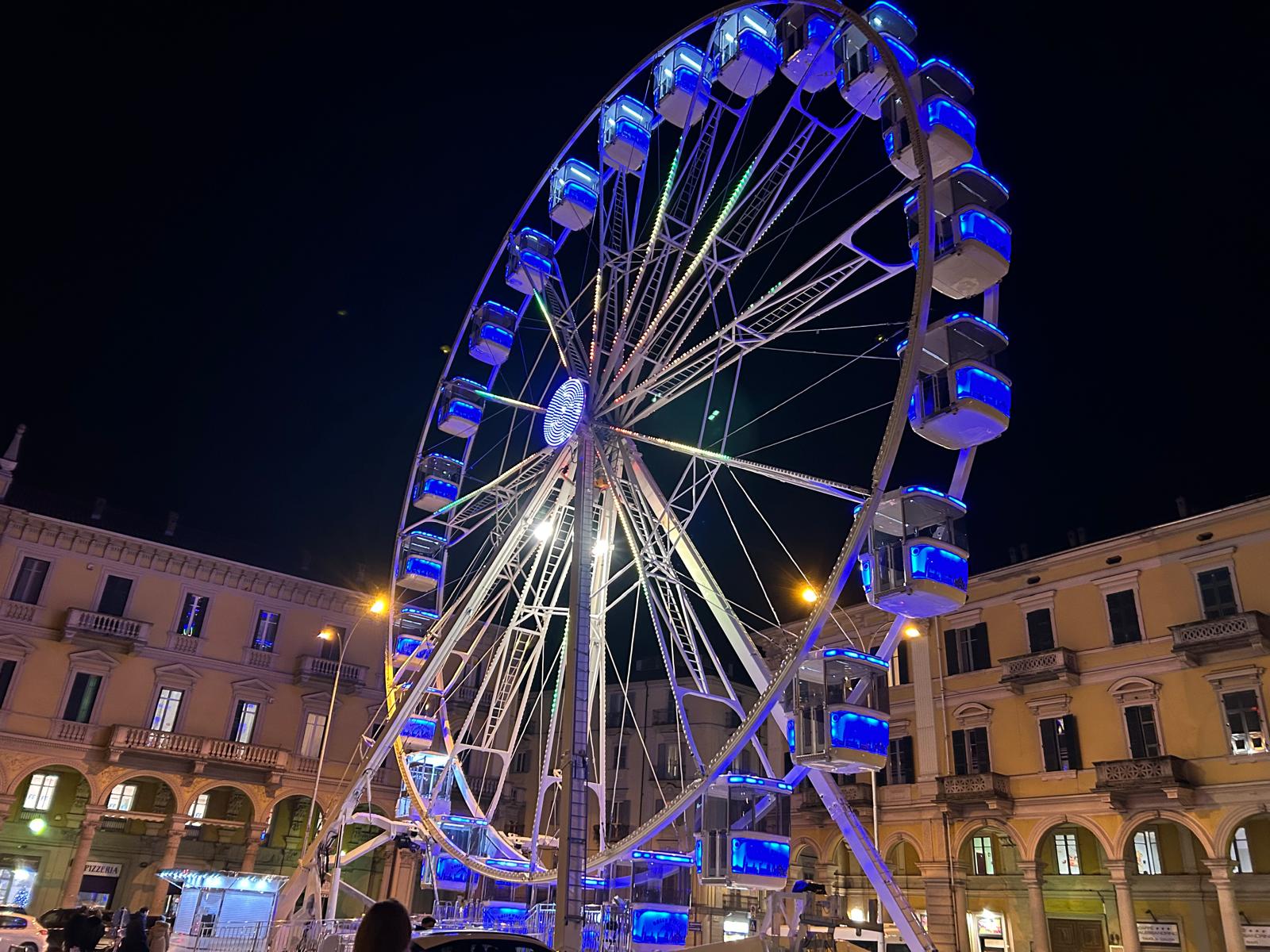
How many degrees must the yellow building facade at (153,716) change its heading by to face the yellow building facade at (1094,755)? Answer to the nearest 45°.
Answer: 0° — it already faces it

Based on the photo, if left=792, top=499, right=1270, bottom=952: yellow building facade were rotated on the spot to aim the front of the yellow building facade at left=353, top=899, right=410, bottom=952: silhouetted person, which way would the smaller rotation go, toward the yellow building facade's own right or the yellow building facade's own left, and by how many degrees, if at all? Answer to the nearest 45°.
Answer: approximately 45° to the yellow building facade's own left

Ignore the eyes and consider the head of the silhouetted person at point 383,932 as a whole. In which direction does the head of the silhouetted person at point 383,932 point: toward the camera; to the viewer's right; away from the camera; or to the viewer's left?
away from the camera

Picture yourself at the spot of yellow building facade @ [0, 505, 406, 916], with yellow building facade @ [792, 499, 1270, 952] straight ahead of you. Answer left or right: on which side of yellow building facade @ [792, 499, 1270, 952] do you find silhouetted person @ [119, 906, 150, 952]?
right

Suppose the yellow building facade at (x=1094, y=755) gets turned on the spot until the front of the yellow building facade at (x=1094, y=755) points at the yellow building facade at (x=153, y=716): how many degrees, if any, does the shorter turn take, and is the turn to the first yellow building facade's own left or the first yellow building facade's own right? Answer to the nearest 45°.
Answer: approximately 45° to the first yellow building facade's own right

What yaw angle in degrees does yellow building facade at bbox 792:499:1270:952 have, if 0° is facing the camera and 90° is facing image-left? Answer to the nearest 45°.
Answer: approximately 45°

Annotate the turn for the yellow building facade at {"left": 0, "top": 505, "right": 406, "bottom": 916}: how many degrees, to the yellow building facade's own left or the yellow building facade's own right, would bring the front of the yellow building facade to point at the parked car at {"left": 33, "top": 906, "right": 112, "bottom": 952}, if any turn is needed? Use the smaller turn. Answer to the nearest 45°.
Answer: approximately 45° to the yellow building facade's own right
